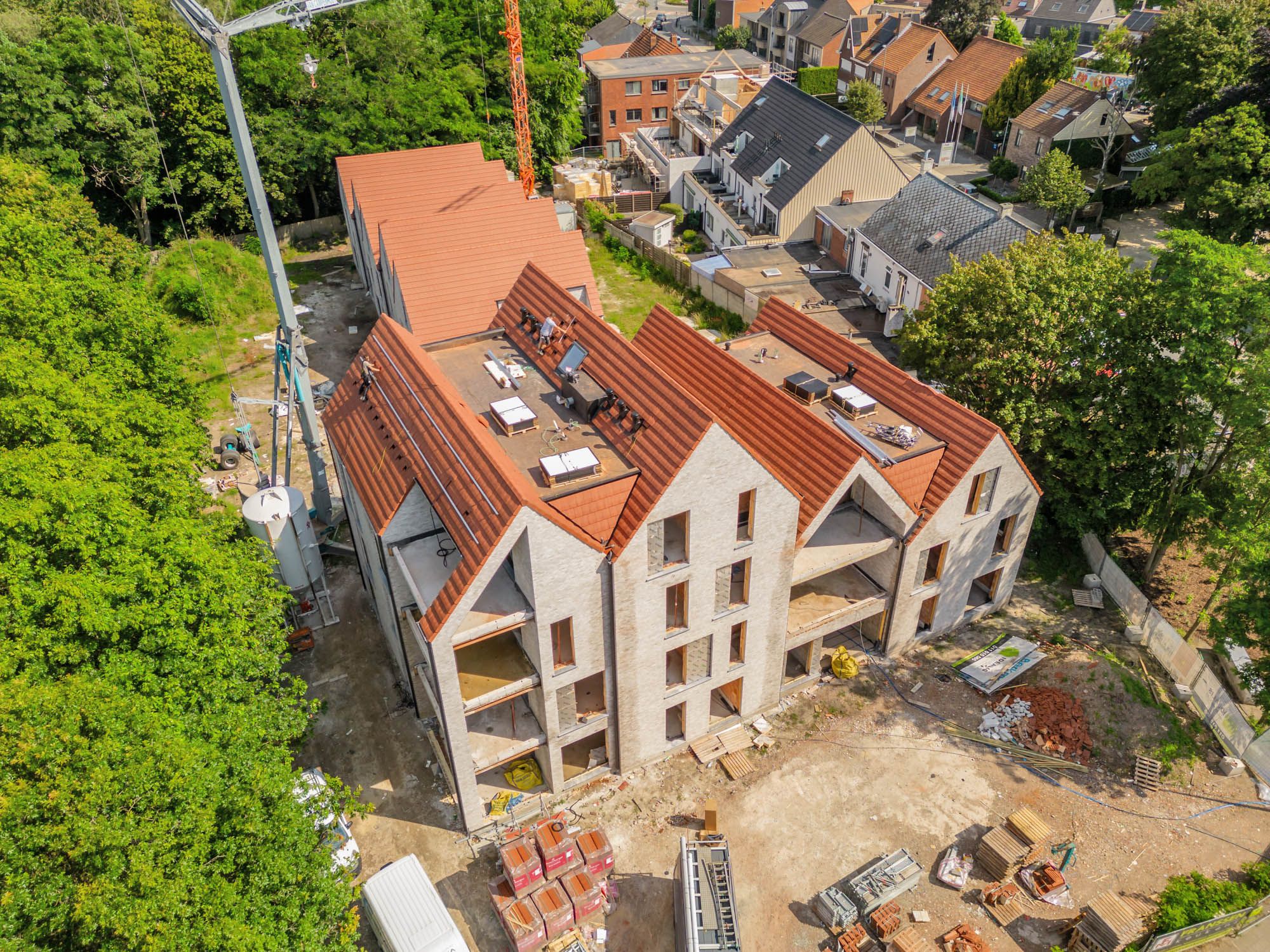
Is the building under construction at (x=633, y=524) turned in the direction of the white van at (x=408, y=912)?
no

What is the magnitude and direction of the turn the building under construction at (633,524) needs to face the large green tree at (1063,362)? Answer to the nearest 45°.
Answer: approximately 90° to its left

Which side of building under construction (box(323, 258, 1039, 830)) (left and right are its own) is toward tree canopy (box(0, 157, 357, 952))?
right

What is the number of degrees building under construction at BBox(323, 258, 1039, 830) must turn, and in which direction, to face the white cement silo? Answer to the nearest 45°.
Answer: approximately 135° to its right

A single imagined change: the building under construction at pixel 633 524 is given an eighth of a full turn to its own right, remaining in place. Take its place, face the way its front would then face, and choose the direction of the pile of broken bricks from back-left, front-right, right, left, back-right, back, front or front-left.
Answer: left

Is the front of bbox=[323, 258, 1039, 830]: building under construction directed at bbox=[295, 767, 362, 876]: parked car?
no

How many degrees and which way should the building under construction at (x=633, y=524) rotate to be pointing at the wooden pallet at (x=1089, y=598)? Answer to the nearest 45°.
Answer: approximately 45° to its left

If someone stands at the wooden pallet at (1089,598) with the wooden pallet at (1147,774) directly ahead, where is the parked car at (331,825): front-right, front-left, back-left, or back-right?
front-right

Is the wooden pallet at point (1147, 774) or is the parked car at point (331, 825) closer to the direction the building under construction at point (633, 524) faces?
the wooden pallet

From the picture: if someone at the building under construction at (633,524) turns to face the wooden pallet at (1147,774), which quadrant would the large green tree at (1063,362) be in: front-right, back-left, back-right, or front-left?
front-left

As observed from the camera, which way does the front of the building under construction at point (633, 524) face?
facing the viewer and to the right of the viewer

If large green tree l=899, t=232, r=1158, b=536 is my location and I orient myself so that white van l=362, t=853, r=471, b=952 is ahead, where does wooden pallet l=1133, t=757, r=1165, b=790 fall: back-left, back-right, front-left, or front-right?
front-left

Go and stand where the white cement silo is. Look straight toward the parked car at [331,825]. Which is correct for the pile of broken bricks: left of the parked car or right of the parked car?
left
